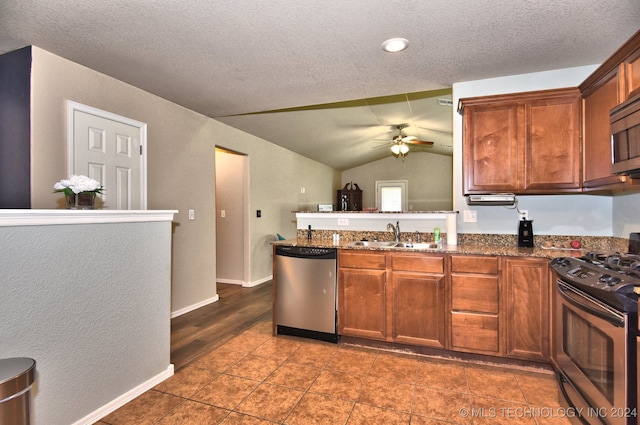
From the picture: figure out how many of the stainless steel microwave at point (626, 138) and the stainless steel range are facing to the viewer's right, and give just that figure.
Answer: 0

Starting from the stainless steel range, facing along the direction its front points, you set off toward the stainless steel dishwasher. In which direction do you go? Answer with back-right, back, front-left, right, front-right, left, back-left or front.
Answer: front-right

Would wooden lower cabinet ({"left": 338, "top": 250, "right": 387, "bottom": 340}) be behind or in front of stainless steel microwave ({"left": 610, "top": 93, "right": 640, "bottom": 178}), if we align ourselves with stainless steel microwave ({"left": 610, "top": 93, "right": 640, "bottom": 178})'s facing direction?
in front

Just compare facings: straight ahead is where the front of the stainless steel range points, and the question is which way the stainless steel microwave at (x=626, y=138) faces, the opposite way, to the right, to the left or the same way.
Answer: the same way

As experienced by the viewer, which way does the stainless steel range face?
facing the viewer and to the left of the viewer

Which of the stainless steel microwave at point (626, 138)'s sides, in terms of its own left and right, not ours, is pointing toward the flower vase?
front

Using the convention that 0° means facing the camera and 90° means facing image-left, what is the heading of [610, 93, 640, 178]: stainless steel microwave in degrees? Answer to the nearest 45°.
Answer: approximately 45°

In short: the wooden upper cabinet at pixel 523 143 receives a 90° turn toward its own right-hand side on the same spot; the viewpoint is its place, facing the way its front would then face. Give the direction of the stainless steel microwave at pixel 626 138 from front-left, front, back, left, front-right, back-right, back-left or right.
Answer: back-left

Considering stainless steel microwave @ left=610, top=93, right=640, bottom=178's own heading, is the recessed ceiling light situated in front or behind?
in front

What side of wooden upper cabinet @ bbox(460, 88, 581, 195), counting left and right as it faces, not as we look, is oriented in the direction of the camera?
front

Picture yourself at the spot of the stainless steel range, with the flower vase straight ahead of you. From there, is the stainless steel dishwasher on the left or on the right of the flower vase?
right

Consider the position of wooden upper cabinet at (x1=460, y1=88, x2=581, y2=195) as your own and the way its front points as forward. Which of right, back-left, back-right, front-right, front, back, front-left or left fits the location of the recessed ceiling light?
front-right
